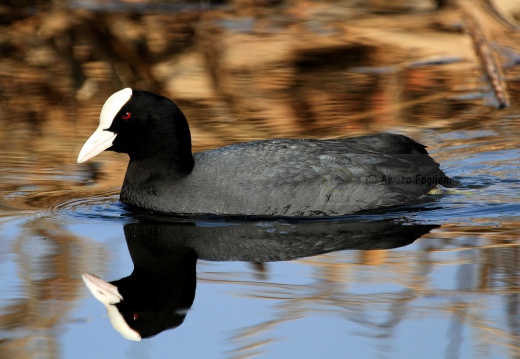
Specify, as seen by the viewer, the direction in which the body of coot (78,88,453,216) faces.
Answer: to the viewer's left
